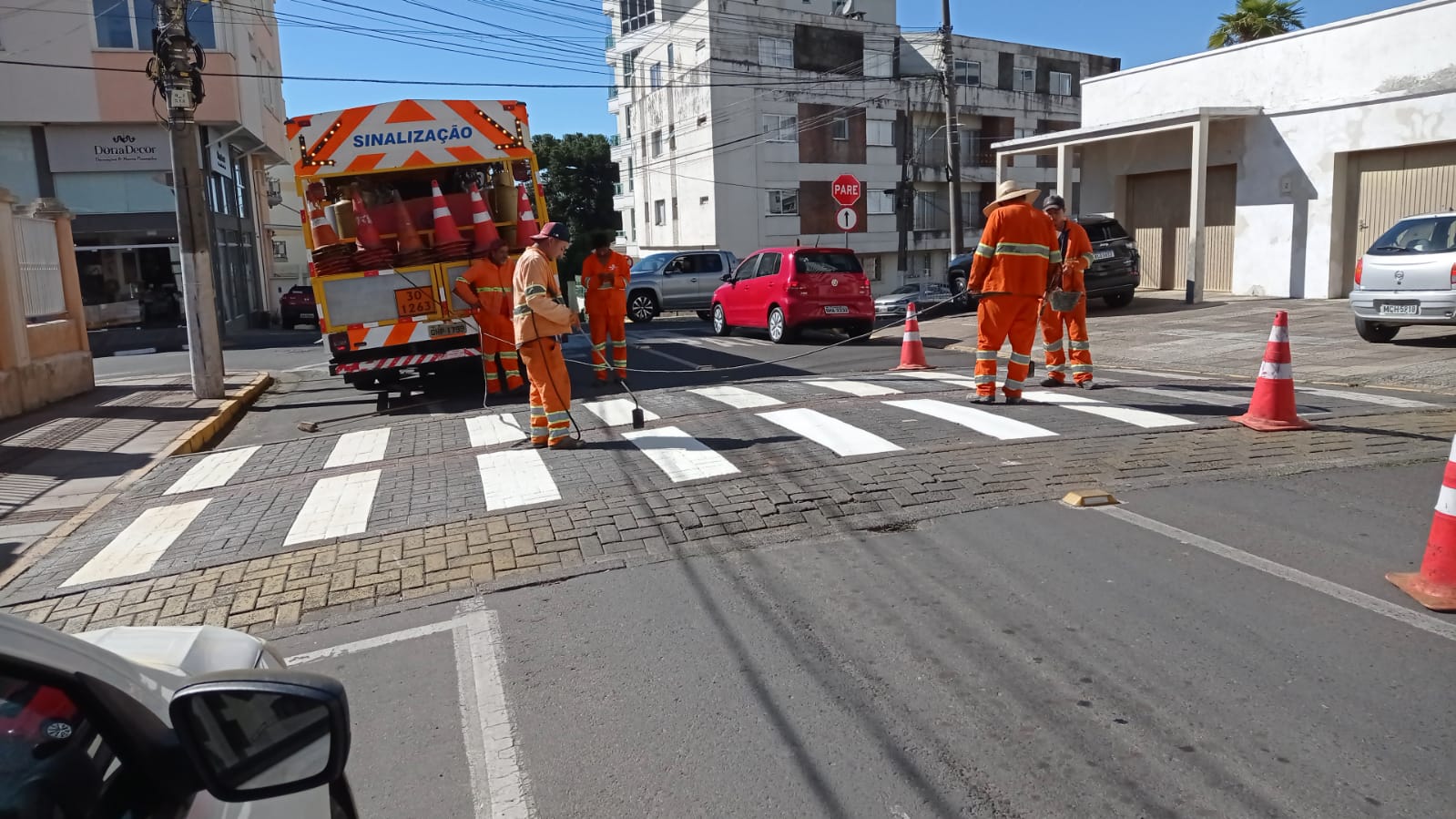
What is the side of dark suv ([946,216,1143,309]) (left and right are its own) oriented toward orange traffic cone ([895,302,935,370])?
left

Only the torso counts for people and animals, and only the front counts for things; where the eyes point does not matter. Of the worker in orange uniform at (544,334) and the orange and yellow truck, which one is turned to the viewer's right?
the worker in orange uniform

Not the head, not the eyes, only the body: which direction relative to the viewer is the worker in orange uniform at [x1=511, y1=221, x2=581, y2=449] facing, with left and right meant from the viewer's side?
facing to the right of the viewer

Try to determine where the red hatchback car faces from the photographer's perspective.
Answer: facing away from the viewer and to the left of the viewer

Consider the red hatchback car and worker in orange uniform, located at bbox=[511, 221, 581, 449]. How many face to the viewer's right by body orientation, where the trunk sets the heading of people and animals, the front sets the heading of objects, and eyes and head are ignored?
1

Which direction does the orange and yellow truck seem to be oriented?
away from the camera

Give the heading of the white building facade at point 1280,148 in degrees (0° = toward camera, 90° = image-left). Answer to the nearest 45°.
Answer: approximately 45°

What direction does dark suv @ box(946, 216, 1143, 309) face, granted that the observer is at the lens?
facing away from the viewer and to the left of the viewer

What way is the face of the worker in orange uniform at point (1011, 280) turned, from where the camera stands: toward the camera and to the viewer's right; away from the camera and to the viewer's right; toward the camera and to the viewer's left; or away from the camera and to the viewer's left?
away from the camera and to the viewer's right

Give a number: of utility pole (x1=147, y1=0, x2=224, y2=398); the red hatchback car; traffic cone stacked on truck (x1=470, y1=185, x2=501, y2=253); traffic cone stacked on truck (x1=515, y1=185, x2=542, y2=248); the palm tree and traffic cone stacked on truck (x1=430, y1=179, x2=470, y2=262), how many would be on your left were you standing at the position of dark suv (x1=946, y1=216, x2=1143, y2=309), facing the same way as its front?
5
